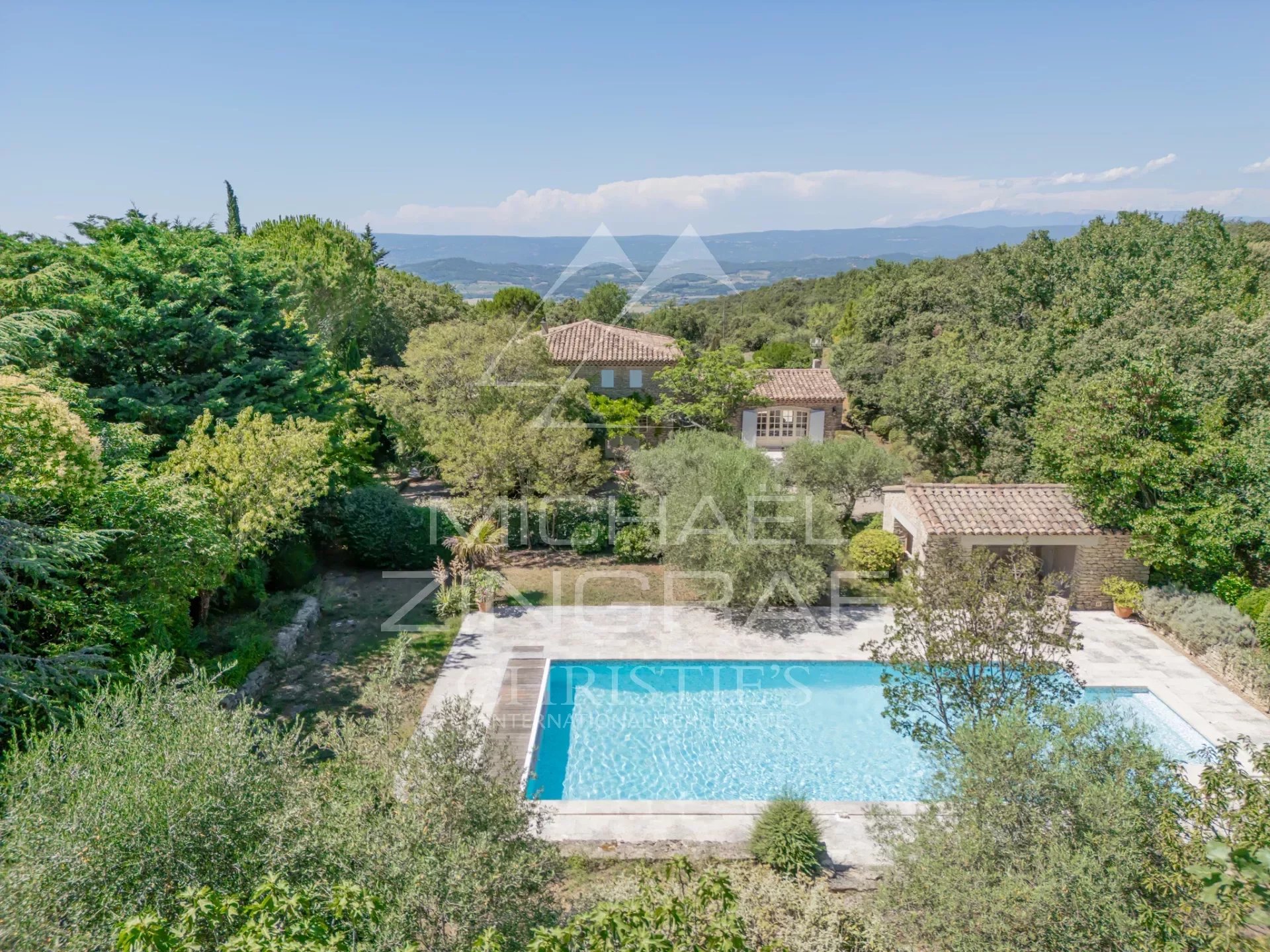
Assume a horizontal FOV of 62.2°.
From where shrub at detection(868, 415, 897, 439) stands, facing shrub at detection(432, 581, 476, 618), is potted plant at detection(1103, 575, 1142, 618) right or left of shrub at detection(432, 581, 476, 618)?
left

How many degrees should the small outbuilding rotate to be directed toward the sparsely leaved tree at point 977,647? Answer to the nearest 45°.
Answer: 0° — it already faces it

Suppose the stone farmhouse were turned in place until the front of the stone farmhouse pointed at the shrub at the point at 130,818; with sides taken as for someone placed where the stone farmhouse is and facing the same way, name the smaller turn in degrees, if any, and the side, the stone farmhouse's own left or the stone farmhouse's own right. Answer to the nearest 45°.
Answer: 0° — it already faces it

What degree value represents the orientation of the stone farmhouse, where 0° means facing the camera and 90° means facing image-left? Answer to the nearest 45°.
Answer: approximately 0°

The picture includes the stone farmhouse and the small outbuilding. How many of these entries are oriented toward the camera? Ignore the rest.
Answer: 2

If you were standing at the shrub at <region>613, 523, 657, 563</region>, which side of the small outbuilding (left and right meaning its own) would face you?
right
